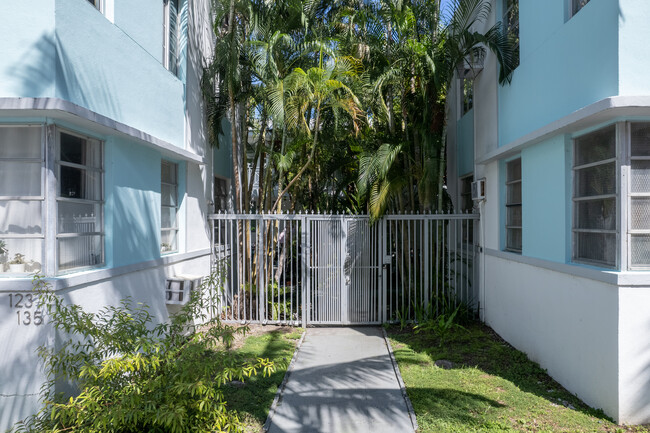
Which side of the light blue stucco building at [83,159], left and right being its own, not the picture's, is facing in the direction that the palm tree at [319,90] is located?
left

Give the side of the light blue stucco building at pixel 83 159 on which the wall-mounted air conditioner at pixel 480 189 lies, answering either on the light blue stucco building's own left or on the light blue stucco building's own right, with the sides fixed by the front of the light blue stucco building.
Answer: on the light blue stucco building's own left

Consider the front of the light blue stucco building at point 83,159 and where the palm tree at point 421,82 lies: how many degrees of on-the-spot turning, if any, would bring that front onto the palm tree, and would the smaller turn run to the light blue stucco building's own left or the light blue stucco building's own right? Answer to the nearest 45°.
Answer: approximately 90° to the light blue stucco building's own left

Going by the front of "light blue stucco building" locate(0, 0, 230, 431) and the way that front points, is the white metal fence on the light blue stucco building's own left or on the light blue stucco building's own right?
on the light blue stucco building's own left
